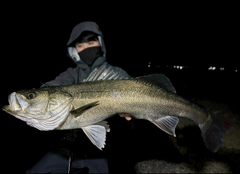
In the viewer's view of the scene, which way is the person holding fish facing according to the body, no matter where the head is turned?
toward the camera

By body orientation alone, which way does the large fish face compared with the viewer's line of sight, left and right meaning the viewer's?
facing to the left of the viewer
